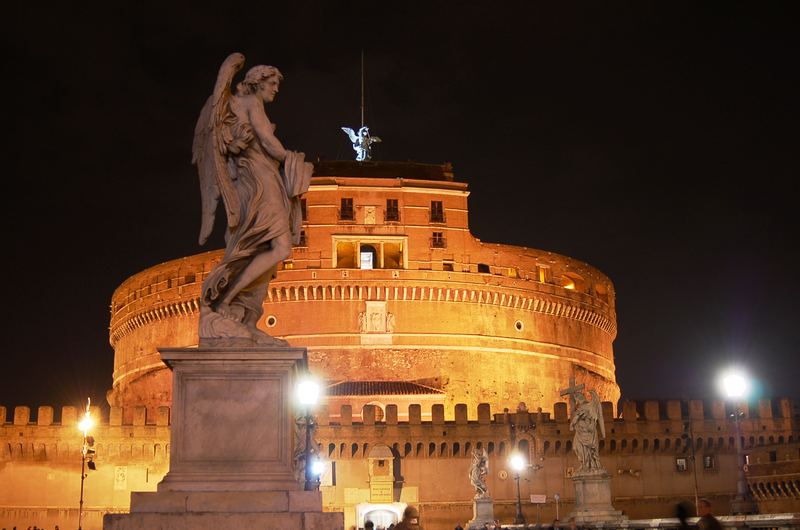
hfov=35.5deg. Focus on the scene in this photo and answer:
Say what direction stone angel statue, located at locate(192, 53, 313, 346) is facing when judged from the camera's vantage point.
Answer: facing to the right of the viewer

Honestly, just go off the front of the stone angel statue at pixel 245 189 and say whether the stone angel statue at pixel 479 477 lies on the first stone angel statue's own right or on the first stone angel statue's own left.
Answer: on the first stone angel statue's own left

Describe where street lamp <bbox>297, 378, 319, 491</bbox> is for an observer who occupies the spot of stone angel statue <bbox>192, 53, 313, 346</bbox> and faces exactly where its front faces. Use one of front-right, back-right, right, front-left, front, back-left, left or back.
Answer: left

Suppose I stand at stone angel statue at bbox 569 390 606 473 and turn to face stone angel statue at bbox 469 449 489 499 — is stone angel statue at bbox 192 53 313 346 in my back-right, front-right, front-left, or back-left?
back-left
